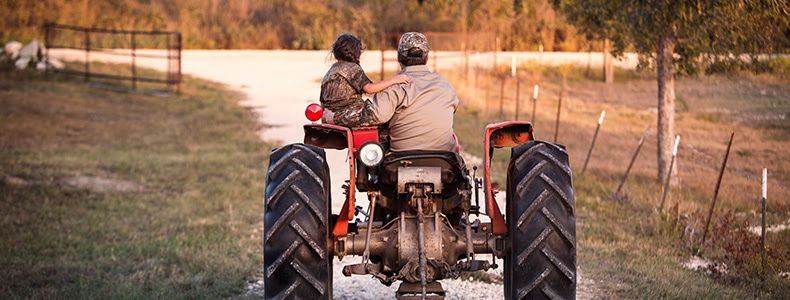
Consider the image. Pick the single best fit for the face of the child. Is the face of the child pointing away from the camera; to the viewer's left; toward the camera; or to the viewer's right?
away from the camera

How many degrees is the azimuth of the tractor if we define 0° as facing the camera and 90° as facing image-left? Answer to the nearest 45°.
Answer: approximately 180°

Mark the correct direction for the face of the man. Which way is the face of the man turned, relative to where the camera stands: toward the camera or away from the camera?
away from the camera

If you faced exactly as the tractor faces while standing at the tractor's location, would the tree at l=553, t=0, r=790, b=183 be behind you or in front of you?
in front
